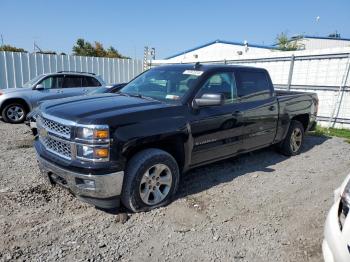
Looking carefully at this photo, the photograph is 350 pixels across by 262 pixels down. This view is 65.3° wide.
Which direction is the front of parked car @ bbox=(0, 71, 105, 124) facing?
to the viewer's left

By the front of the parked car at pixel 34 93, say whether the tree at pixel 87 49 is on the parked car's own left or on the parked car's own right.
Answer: on the parked car's own right

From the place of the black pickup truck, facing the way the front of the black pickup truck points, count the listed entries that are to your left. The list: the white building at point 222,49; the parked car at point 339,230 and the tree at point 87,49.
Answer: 1

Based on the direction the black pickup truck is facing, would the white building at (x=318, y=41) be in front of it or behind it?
behind

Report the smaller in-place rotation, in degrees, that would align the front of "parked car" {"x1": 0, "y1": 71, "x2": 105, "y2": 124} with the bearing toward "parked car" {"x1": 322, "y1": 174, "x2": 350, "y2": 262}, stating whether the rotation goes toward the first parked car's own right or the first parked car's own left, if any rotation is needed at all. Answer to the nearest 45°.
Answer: approximately 90° to the first parked car's own left

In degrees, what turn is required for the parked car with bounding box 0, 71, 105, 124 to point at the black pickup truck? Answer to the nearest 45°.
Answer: approximately 90° to its left

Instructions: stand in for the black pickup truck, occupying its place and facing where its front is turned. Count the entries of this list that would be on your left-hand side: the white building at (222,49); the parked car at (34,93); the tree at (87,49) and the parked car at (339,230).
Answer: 1

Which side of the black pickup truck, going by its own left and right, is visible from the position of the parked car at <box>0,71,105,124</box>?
right

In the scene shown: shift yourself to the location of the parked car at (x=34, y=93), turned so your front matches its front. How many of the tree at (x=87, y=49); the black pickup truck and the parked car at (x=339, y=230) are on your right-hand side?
1

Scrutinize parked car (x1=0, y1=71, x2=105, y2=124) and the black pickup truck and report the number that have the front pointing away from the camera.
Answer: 0

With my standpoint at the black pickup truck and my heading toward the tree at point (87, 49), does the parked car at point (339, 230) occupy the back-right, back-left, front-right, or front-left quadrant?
back-right

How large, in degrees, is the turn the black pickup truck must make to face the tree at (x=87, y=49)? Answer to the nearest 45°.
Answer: approximately 135° to its right
